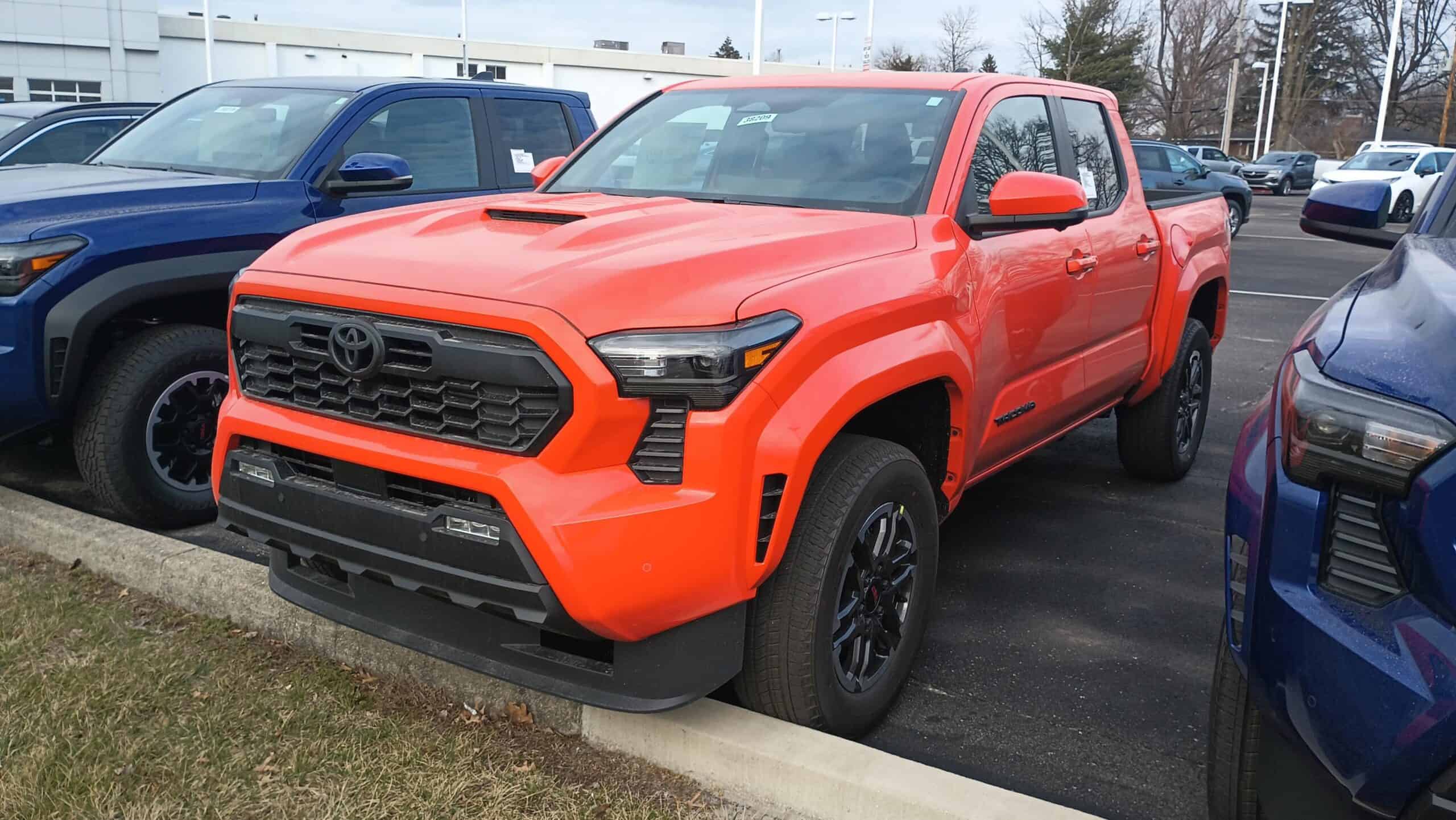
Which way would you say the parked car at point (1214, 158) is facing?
to the viewer's right

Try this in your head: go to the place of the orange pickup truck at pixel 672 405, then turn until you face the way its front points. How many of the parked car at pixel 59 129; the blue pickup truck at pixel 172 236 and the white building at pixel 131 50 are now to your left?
0

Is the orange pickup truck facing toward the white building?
no

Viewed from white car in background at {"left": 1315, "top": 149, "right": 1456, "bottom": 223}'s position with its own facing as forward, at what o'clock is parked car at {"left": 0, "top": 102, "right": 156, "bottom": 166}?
The parked car is roughly at 11 o'clock from the white car in background.

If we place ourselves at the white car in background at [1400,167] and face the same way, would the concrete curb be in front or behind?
in front

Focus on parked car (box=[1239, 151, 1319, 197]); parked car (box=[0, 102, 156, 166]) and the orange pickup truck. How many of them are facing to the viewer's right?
0

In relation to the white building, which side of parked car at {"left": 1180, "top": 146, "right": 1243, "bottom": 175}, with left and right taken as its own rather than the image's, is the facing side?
back

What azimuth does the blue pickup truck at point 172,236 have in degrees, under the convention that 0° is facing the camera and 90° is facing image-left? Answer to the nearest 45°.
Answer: approximately 45°

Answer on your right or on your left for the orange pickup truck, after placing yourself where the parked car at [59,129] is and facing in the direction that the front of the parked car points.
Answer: on your left

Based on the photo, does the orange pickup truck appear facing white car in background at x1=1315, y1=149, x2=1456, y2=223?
no

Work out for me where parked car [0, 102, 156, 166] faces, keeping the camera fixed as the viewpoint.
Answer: facing the viewer and to the left of the viewer

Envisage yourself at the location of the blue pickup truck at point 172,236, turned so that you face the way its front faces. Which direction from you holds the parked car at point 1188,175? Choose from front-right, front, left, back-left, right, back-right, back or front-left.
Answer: back

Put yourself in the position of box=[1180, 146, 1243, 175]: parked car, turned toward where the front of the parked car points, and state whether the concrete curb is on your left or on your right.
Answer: on your right

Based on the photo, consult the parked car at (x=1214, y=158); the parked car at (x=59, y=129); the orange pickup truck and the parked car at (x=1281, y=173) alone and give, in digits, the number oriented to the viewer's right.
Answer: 1

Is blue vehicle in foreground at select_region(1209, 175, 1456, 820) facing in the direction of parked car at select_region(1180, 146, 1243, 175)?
no

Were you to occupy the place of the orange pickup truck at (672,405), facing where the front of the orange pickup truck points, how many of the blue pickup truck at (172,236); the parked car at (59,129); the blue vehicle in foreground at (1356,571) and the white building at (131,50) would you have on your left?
1

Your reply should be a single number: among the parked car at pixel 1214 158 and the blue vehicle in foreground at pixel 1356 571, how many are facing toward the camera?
1

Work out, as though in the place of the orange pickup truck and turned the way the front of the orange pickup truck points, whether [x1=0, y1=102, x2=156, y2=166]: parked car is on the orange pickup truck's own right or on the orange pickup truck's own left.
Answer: on the orange pickup truck's own right

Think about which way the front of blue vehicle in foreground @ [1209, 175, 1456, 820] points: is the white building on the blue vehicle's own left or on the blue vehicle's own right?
on the blue vehicle's own right
